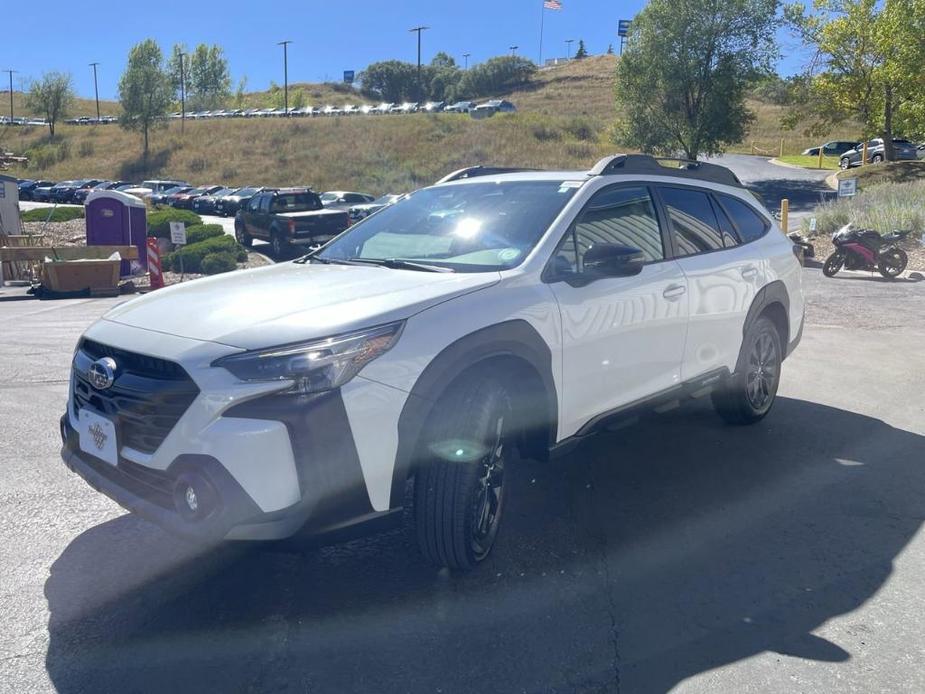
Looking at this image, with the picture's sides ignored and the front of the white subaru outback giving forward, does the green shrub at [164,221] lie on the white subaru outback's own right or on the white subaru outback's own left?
on the white subaru outback's own right

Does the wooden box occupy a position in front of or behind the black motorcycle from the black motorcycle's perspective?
in front

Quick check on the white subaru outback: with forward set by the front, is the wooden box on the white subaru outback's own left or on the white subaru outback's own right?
on the white subaru outback's own right

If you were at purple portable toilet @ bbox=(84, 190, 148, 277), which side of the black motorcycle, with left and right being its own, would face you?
front

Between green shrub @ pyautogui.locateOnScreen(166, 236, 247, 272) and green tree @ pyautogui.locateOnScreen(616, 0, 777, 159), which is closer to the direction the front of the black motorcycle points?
the green shrub

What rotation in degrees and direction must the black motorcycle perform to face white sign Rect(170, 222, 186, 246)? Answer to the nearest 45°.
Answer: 0° — it already faces it

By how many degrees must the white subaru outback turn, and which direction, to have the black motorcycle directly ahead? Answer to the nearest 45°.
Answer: approximately 180°

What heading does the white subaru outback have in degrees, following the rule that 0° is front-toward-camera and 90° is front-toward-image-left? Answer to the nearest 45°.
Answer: approximately 45°

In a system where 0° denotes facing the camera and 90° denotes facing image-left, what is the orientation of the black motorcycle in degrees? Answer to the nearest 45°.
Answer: approximately 90°

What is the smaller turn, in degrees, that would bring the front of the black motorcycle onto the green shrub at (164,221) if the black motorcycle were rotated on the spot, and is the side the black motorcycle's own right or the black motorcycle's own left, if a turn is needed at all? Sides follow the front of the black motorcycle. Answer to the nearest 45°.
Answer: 0° — it already faces it

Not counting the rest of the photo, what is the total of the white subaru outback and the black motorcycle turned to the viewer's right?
0
